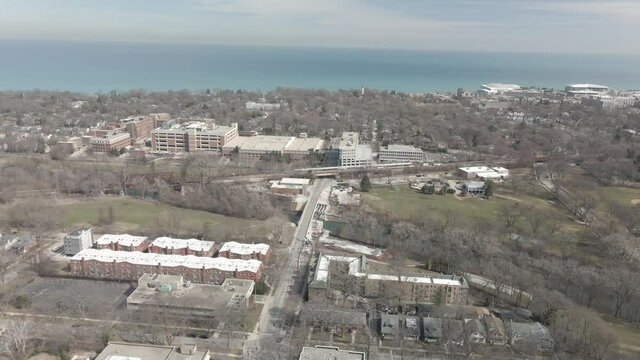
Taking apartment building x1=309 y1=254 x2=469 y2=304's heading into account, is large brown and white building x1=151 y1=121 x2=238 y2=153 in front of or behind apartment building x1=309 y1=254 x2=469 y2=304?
behind

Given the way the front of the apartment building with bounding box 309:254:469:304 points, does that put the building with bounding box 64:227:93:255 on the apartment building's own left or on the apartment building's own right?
on the apartment building's own right

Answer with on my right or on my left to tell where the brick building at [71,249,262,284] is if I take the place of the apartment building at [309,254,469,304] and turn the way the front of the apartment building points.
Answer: on my right

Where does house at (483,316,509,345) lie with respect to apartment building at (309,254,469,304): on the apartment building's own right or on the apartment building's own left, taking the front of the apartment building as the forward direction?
on the apartment building's own left

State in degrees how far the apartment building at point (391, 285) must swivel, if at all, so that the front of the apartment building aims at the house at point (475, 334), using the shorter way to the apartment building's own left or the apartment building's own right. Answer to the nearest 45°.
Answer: approximately 45° to the apartment building's own left

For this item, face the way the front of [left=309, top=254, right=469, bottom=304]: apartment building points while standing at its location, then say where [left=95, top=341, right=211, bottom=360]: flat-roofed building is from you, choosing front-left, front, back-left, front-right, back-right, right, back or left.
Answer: front-right

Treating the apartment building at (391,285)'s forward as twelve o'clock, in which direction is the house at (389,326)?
The house is roughly at 12 o'clock from the apartment building.
